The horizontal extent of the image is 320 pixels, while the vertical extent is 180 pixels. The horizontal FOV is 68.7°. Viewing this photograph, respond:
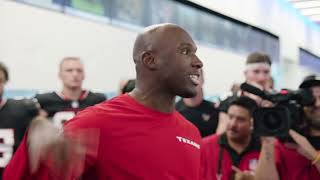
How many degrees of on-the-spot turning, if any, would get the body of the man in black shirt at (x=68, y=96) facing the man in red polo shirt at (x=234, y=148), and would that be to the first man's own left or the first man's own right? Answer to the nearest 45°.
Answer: approximately 45° to the first man's own left

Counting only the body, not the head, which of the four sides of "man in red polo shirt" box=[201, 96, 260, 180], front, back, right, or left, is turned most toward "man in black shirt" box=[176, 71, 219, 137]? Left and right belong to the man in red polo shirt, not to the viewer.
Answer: back

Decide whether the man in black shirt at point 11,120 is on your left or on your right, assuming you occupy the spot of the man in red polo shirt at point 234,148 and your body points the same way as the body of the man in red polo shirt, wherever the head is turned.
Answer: on your right

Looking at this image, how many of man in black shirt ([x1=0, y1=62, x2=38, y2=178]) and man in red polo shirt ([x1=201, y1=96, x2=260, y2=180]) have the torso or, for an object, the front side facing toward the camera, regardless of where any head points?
2

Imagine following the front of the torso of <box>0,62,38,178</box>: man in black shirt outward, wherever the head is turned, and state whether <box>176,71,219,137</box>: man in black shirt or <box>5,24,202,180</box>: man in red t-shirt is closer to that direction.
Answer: the man in red t-shirt

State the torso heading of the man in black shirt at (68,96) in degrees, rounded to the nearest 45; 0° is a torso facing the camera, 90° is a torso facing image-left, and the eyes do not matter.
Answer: approximately 0°

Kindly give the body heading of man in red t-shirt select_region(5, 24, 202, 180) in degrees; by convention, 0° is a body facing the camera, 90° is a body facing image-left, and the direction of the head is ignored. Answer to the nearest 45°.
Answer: approximately 315°
